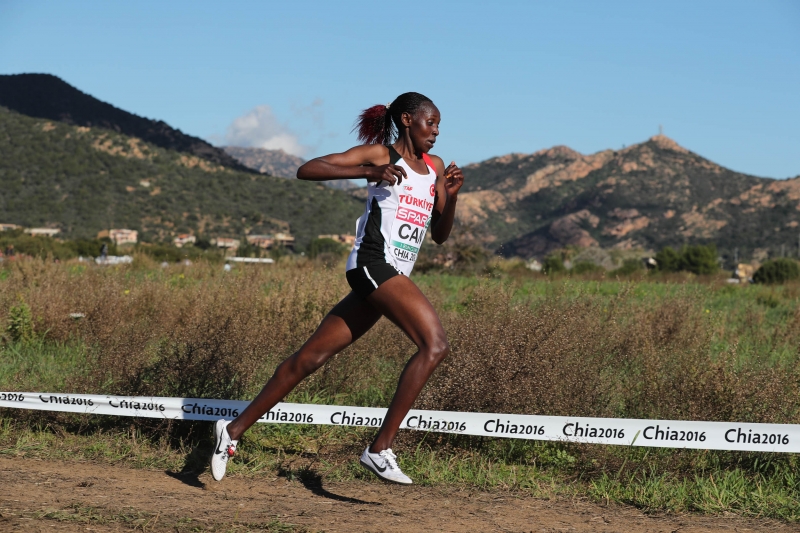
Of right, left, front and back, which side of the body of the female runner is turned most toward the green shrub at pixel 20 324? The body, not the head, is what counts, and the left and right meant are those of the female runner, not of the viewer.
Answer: back

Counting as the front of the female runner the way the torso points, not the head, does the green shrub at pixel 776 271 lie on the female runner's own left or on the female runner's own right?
on the female runner's own left
